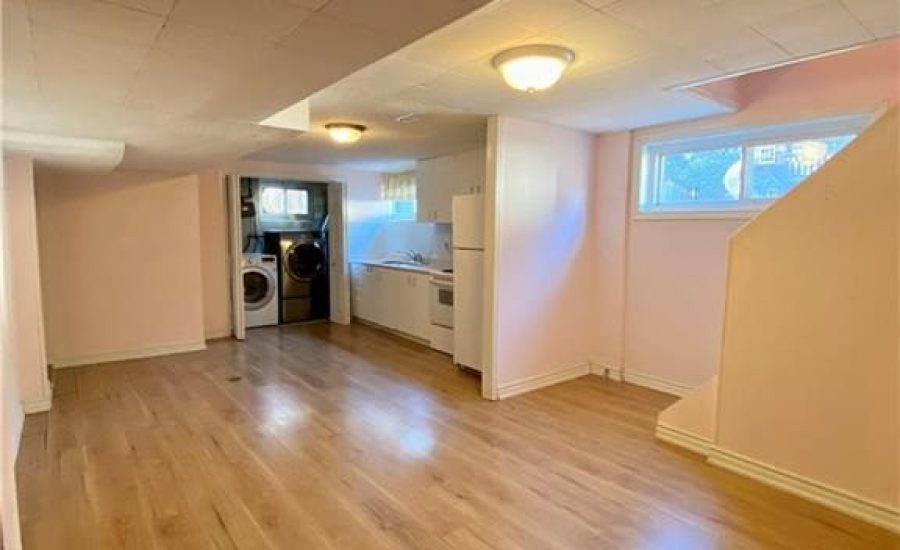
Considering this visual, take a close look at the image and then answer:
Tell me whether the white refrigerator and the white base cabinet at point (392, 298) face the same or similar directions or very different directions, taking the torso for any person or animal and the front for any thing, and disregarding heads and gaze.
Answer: same or similar directions

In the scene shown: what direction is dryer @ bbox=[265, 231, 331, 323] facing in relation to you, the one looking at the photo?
facing the viewer

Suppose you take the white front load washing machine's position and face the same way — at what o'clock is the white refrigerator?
The white refrigerator is roughly at 11 o'clock from the white front load washing machine.

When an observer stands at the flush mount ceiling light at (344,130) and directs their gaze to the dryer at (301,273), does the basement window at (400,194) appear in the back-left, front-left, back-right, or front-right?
front-right

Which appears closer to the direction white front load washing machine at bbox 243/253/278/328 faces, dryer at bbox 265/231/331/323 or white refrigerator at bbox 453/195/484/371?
the white refrigerator

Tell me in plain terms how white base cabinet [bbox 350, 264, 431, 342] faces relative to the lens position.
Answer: facing the viewer and to the left of the viewer

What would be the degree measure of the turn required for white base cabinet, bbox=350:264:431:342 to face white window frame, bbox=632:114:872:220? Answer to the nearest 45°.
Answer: approximately 90° to its left

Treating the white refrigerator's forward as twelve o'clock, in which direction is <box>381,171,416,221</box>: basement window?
The basement window is roughly at 4 o'clock from the white refrigerator.

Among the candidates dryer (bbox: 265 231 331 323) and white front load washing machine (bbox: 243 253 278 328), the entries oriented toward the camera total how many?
2

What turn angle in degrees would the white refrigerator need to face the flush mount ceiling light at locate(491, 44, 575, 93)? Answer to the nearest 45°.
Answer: approximately 45° to its left

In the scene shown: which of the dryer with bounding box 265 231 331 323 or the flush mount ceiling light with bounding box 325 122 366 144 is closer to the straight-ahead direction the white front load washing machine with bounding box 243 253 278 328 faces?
the flush mount ceiling light

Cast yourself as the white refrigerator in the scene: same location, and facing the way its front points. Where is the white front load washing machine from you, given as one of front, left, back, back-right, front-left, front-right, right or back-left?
right

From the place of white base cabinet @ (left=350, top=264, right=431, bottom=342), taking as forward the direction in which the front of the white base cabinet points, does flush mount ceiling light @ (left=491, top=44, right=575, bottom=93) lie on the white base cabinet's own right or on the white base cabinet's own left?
on the white base cabinet's own left

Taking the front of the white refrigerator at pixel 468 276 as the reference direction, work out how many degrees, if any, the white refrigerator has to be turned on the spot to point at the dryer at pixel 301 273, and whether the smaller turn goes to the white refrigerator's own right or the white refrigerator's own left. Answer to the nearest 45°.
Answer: approximately 90° to the white refrigerator's own right

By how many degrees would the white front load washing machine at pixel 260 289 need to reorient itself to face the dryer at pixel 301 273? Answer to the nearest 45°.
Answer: approximately 135° to its left

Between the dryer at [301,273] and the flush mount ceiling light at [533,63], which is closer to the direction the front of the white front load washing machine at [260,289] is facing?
the flush mount ceiling light

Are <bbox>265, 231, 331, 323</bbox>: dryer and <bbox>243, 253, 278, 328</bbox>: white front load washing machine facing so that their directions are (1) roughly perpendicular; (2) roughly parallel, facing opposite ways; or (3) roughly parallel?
roughly parallel

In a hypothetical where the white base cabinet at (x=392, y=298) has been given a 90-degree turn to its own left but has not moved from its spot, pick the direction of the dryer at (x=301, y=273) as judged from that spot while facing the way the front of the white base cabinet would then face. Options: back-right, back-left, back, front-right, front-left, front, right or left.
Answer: back
